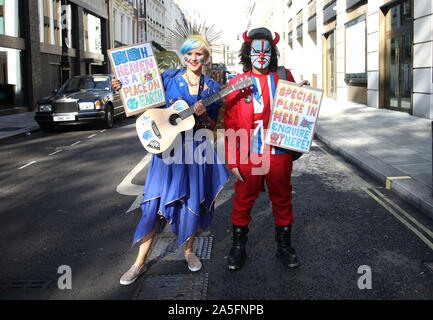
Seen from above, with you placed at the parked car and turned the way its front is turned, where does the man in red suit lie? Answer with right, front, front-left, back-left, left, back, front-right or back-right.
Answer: front-left

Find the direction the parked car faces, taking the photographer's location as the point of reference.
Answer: facing the viewer and to the left of the viewer

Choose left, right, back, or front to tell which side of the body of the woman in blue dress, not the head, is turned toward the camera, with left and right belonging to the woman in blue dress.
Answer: front

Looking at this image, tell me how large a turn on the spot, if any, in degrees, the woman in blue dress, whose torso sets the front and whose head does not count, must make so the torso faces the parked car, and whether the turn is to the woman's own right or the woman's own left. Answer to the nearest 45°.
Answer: approximately 180°

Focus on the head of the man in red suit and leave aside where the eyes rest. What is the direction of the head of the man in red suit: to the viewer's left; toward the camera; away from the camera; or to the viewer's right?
toward the camera

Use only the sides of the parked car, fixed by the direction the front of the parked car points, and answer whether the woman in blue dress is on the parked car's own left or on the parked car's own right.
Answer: on the parked car's own left

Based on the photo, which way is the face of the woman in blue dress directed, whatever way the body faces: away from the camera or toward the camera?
toward the camera

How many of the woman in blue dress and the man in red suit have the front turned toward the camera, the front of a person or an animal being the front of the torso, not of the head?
2

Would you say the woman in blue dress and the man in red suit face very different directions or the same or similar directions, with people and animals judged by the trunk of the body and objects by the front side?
same or similar directions

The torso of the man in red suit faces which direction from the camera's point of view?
toward the camera
